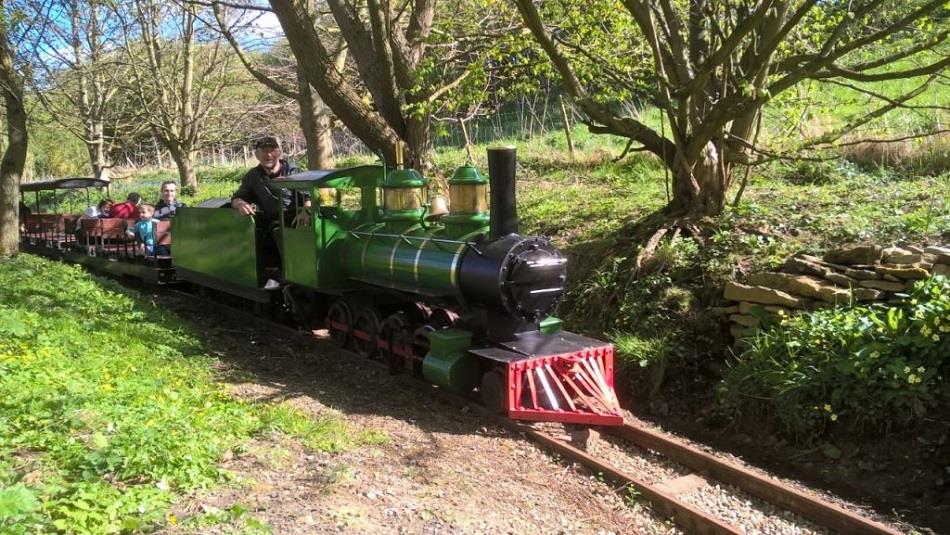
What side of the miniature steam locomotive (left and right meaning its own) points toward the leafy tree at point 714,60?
left

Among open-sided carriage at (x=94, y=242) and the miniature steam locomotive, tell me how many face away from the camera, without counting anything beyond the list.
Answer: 0

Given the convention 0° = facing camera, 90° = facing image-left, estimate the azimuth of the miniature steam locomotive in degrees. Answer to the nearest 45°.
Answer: approximately 315°

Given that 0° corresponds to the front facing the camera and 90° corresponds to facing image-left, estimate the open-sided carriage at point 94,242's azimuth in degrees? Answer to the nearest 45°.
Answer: approximately 315°

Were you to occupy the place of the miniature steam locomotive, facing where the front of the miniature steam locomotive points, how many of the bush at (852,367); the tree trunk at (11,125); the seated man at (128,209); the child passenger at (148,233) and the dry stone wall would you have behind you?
3

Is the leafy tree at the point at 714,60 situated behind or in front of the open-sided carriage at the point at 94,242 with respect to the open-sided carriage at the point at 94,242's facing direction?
in front

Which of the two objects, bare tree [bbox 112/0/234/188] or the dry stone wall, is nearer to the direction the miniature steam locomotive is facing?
the dry stone wall

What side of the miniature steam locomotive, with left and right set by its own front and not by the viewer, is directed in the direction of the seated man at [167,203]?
back

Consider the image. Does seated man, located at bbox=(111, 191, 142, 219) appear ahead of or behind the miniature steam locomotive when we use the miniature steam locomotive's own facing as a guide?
behind

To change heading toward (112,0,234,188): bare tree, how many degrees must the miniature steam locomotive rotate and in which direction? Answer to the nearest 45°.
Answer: approximately 135° to its left

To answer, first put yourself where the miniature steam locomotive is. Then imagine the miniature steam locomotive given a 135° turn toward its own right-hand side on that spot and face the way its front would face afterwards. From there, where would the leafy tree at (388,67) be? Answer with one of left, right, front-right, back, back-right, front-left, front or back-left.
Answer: right

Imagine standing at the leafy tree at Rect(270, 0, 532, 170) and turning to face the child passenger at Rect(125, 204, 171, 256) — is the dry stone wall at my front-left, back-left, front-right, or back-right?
back-left

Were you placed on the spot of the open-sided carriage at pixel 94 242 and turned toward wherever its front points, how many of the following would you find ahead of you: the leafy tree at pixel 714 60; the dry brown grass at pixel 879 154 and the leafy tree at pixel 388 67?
3

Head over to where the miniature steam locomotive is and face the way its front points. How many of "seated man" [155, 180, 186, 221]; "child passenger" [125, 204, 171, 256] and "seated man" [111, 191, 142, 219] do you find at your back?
3

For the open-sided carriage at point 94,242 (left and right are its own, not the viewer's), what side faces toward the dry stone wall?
front
